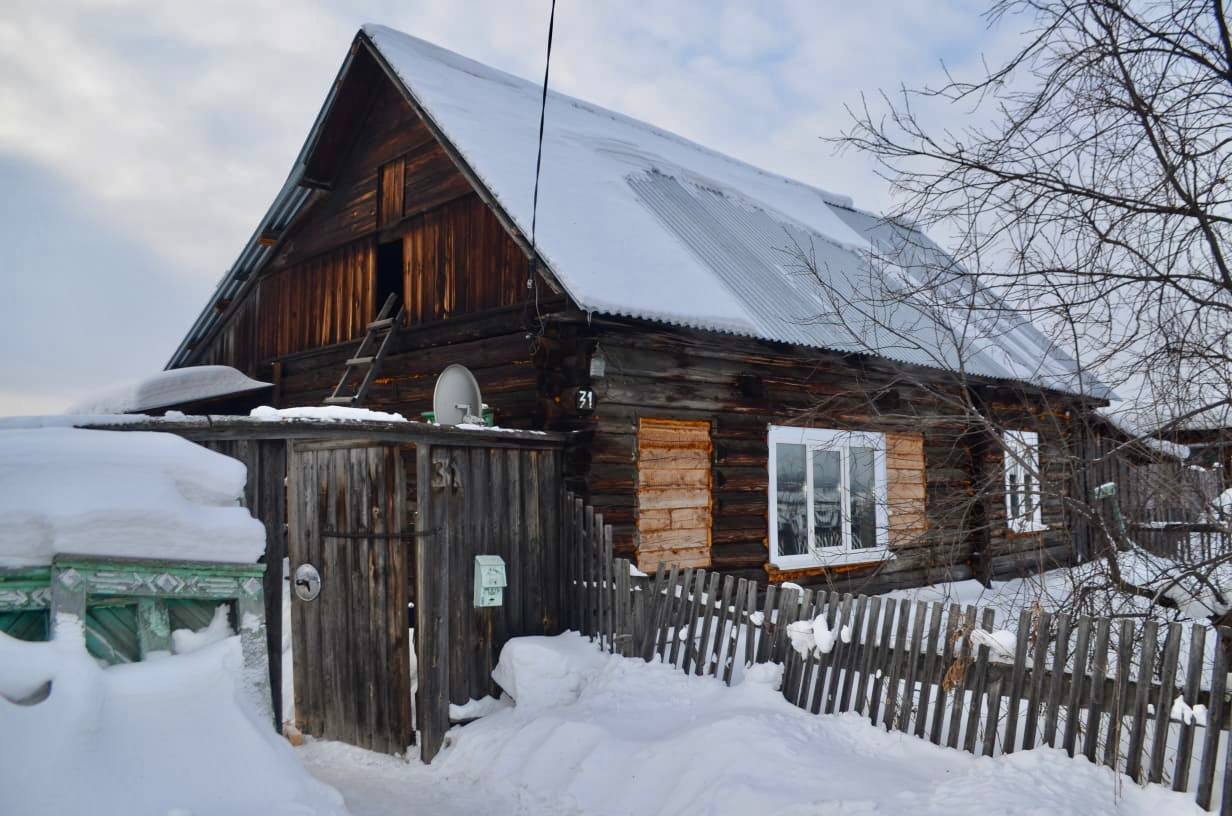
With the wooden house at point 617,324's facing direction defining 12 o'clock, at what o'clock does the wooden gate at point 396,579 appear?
The wooden gate is roughly at 2 o'clock from the wooden house.

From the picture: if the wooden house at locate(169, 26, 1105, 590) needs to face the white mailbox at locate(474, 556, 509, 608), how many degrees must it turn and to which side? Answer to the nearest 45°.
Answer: approximately 45° to its right

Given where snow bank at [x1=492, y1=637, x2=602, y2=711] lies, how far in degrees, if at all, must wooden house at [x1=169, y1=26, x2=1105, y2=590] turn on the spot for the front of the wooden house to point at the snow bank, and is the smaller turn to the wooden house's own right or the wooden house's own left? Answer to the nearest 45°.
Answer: approximately 45° to the wooden house's own right

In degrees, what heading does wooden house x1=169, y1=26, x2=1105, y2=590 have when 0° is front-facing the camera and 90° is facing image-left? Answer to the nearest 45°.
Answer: approximately 315°

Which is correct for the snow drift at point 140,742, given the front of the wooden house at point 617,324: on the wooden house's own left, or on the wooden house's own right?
on the wooden house's own right
